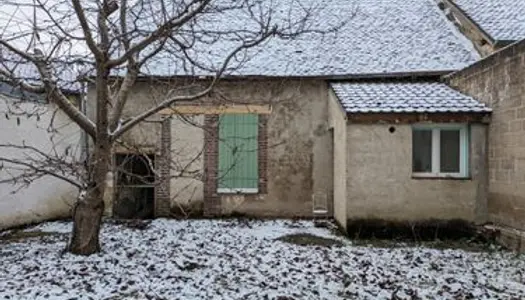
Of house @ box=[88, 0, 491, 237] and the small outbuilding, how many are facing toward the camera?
2

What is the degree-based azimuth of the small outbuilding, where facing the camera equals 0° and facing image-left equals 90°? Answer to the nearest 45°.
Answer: approximately 0°

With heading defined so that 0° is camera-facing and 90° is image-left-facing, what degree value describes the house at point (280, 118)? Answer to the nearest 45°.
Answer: approximately 0°

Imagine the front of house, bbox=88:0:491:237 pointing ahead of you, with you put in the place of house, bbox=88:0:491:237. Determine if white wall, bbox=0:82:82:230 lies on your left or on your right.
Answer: on your right

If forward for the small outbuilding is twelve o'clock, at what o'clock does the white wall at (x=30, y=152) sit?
The white wall is roughly at 3 o'clock from the small outbuilding.

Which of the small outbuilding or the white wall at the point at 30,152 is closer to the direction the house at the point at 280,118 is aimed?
the small outbuilding
